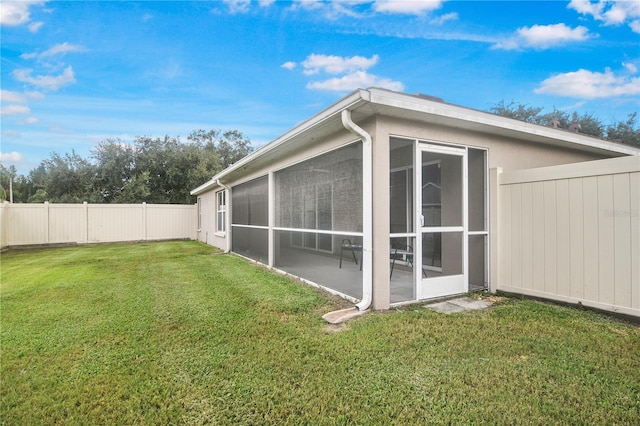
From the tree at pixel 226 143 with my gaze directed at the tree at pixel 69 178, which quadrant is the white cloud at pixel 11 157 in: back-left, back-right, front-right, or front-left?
front-right
